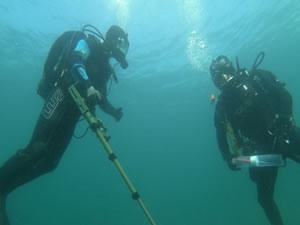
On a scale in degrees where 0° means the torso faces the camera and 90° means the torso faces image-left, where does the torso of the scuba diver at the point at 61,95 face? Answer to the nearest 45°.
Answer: approximately 270°

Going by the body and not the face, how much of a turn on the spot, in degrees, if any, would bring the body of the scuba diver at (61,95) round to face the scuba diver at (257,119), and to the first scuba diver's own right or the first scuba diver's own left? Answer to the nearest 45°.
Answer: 0° — they already face them
